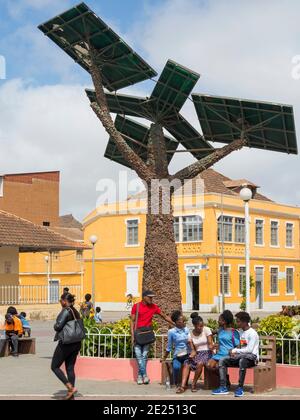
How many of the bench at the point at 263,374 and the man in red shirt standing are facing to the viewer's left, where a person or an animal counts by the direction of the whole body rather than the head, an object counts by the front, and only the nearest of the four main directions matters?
0

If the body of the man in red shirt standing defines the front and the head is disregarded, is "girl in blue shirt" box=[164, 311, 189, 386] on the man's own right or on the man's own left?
on the man's own left

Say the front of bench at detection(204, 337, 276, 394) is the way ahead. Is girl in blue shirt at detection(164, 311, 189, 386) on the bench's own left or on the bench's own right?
on the bench's own right

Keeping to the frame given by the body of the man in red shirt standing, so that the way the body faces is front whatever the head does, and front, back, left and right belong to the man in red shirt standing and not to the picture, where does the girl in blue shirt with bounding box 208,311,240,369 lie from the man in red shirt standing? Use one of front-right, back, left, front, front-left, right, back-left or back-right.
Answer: front-left

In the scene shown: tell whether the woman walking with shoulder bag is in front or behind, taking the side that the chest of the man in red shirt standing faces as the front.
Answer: in front

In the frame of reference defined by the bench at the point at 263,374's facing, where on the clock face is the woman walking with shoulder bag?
The woman walking with shoulder bag is roughly at 2 o'clock from the bench.

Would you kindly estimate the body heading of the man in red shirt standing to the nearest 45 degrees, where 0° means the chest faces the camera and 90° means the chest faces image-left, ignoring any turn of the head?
approximately 0°
